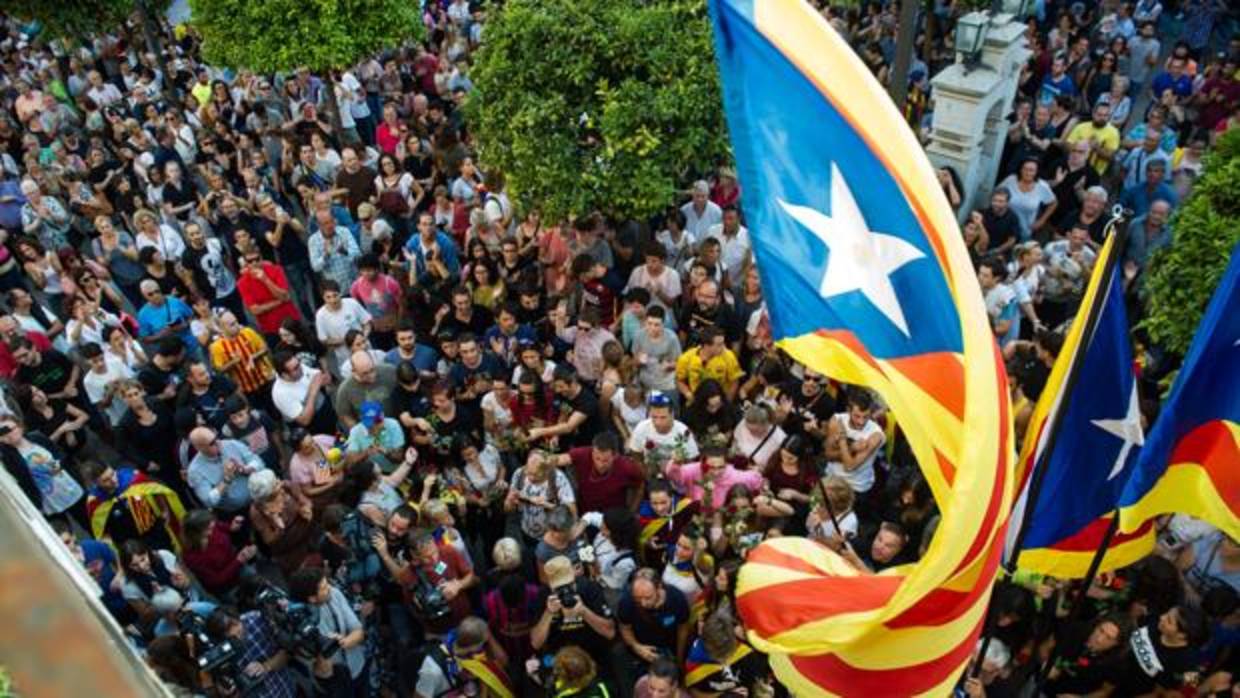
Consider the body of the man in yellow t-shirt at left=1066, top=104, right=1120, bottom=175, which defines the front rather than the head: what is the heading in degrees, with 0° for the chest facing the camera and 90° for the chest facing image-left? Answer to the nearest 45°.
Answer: approximately 45°

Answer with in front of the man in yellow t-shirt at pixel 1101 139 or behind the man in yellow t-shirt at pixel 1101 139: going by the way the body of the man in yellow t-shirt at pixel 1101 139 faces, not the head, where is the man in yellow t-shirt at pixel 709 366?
in front

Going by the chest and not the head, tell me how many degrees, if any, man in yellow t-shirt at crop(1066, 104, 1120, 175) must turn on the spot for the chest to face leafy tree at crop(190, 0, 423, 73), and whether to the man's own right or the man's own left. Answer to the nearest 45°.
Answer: approximately 45° to the man's own right
